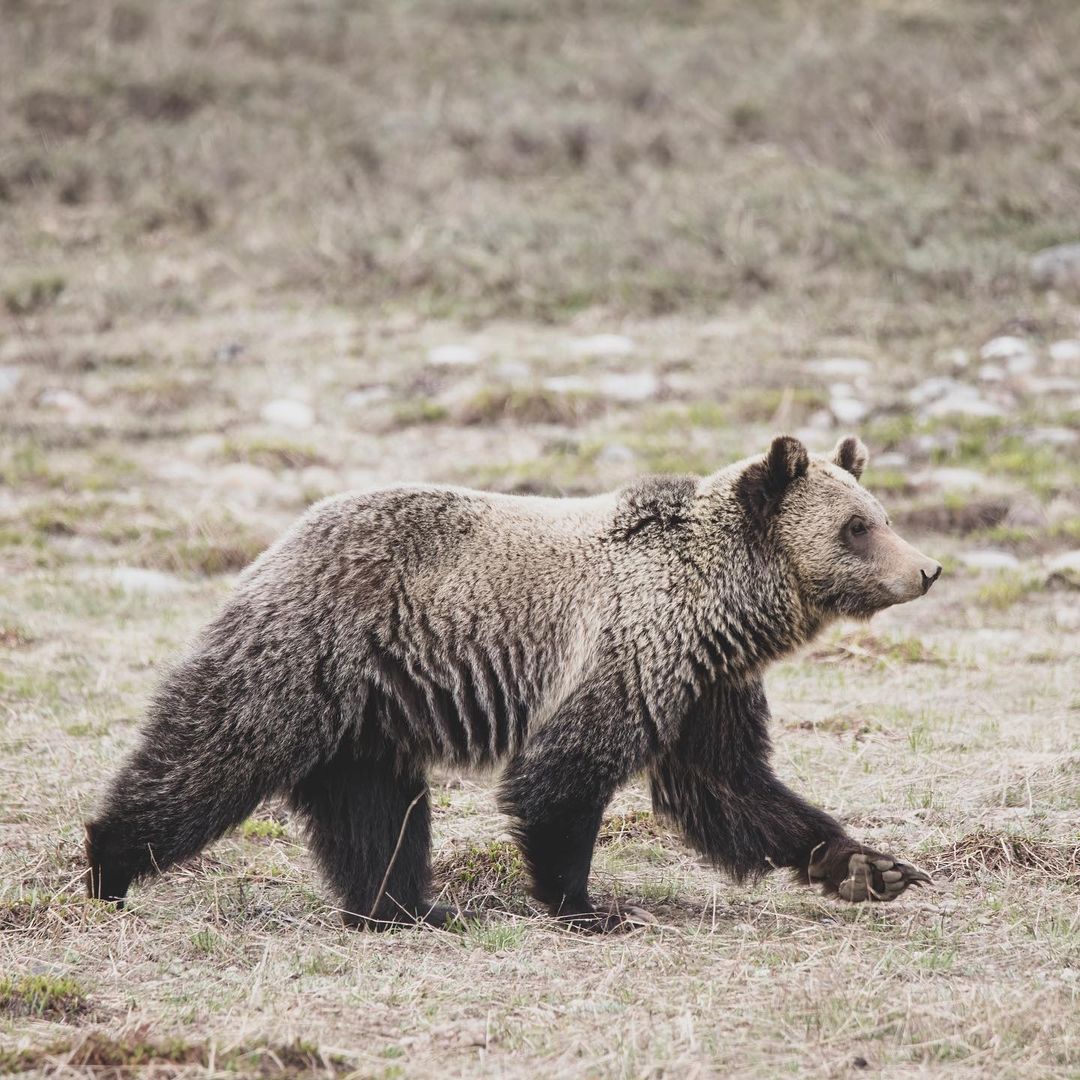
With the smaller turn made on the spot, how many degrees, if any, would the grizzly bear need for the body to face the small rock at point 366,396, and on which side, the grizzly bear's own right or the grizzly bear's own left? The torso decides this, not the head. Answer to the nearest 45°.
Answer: approximately 90° to the grizzly bear's own left

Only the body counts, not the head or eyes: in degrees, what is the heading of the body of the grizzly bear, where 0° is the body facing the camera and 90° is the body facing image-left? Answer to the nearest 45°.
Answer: approximately 270°

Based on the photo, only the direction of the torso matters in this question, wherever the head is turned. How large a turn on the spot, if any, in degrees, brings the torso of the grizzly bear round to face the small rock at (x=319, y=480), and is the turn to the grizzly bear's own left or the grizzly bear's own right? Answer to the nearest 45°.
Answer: approximately 90° to the grizzly bear's own left

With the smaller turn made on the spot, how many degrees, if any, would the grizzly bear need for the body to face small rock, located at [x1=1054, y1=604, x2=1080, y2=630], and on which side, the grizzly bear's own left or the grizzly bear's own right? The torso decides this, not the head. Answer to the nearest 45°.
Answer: approximately 45° to the grizzly bear's own left

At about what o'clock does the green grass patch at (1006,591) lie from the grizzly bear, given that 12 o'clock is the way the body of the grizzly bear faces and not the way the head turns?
The green grass patch is roughly at 10 o'clock from the grizzly bear.

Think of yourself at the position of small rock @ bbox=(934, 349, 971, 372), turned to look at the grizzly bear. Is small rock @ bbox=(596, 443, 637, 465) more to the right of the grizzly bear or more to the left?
right

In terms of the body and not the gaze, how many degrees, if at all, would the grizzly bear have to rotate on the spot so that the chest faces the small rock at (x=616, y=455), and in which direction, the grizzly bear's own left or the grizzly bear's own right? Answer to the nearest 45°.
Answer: approximately 90° to the grizzly bear's own left

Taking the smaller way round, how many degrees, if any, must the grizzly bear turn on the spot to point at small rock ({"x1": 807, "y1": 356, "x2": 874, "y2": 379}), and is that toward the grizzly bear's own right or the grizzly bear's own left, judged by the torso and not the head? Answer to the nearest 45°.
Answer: approximately 90° to the grizzly bear's own left

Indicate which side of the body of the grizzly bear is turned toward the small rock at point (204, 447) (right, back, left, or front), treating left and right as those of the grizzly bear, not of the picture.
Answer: left
